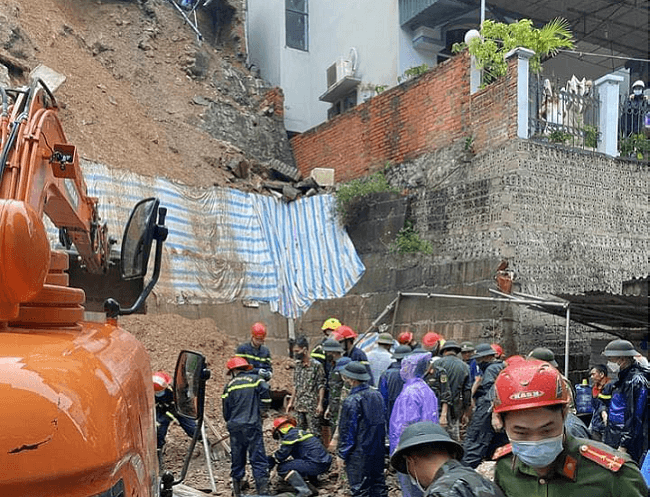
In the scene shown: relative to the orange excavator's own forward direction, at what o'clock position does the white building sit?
The white building is roughly at 1 o'clock from the orange excavator.

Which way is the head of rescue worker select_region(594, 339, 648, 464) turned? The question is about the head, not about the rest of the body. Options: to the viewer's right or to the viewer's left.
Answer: to the viewer's left

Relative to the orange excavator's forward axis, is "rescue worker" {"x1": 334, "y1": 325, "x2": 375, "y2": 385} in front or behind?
in front

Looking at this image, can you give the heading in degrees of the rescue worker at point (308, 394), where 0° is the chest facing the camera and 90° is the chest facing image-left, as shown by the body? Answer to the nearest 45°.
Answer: approximately 45°

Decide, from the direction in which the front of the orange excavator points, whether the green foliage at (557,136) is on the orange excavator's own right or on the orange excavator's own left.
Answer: on the orange excavator's own right

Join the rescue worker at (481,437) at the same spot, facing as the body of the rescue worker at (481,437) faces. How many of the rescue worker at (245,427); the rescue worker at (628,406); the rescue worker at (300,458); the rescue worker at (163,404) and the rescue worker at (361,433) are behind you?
1

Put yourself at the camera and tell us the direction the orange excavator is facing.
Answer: facing away from the viewer

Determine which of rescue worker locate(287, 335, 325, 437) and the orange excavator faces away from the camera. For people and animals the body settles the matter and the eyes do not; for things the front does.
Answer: the orange excavator

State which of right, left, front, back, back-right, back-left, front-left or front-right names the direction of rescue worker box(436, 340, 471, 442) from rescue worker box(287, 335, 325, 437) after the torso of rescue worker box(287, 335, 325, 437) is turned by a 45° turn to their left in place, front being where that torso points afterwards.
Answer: front-left
